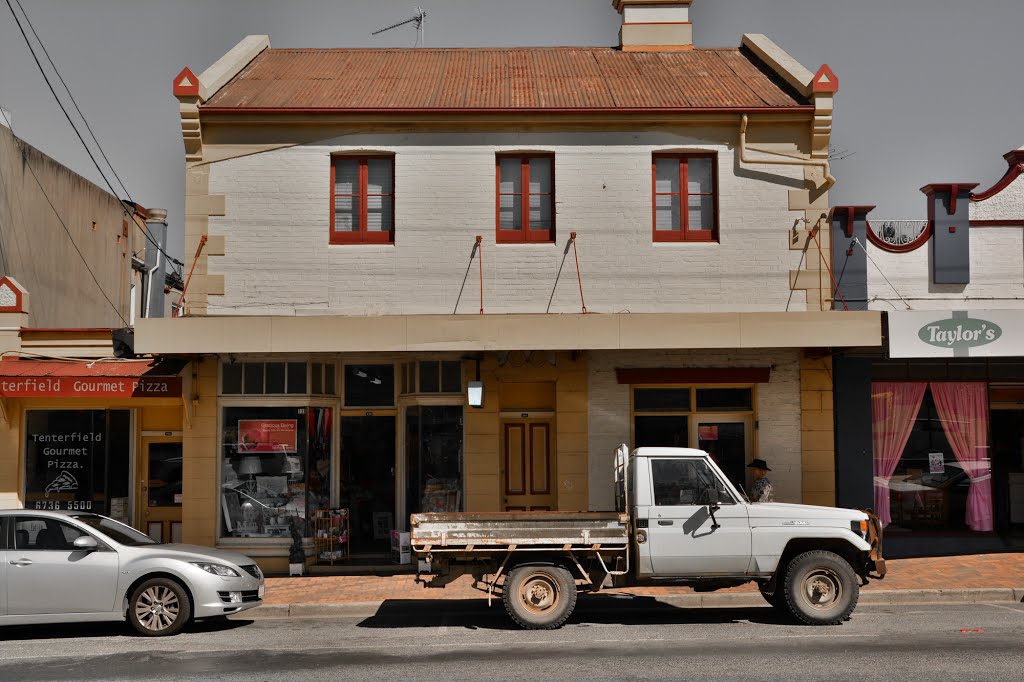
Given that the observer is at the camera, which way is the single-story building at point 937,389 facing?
facing the viewer

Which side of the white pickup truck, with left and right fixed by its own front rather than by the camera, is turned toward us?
right

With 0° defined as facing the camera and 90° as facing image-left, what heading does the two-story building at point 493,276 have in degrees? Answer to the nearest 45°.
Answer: approximately 0°

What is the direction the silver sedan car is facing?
to the viewer's right

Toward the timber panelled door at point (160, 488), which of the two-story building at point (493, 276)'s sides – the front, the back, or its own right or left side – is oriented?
right

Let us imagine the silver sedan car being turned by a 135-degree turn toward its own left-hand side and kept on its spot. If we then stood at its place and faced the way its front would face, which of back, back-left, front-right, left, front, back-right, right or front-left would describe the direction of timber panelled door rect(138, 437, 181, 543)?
front-right

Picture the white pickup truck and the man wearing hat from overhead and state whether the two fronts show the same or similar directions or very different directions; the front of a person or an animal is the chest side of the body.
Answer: very different directions

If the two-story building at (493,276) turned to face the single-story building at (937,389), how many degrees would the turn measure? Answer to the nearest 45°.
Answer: approximately 90° to its left

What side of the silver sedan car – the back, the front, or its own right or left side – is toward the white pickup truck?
front

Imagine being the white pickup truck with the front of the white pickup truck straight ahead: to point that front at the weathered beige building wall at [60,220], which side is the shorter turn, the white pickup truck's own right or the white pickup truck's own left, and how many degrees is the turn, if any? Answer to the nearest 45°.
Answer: approximately 135° to the white pickup truck's own left

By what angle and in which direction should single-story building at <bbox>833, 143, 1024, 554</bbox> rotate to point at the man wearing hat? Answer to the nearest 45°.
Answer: approximately 45° to its right

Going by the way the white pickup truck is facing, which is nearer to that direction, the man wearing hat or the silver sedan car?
the man wearing hat
